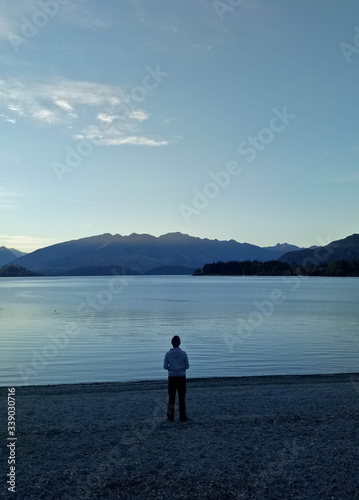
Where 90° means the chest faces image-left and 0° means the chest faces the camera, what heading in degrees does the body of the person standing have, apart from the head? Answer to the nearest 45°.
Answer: approximately 180°
